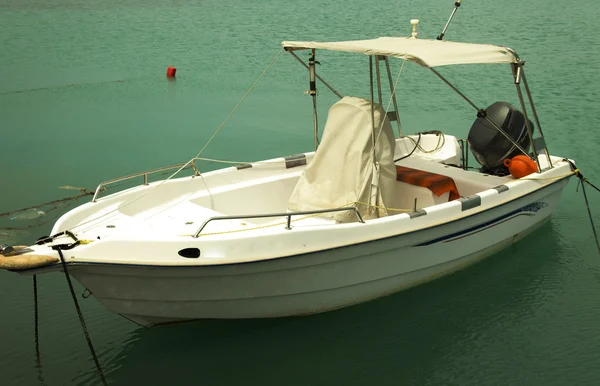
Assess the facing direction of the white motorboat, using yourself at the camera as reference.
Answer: facing the viewer and to the left of the viewer
